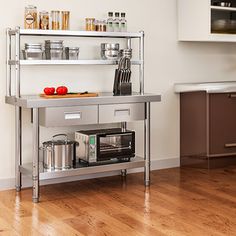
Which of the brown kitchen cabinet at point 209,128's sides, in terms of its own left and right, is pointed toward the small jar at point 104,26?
right

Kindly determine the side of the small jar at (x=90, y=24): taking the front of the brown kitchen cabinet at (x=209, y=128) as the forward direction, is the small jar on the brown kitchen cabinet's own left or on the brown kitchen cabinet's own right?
on the brown kitchen cabinet's own right

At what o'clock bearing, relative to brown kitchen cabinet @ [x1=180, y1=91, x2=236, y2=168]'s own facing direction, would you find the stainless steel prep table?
The stainless steel prep table is roughly at 3 o'clock from the brown kitchen cabinet.

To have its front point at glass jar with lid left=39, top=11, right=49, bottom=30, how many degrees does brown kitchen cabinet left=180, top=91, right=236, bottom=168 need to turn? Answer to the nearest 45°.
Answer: approximately 90° to its right

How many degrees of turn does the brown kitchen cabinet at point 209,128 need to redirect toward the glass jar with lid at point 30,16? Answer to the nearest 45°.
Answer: approximately 90° to its right

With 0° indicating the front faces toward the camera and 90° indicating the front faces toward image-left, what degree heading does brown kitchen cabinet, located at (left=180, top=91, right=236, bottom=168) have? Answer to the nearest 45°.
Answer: approximately 315°

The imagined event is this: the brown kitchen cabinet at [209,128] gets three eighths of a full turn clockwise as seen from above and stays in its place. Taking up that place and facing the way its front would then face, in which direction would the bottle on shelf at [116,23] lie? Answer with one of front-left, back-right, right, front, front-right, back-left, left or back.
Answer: front-left

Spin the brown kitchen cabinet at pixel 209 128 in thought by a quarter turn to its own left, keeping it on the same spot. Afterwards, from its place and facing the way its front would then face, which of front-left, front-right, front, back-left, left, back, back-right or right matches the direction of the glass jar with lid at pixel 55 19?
back

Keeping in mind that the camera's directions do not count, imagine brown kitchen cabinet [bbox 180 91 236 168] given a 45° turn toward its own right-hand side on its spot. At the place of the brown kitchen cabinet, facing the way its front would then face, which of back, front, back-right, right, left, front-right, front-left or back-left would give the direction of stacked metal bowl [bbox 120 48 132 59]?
front-right

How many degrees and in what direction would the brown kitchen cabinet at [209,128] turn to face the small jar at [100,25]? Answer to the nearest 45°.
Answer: approximately 90° to its right

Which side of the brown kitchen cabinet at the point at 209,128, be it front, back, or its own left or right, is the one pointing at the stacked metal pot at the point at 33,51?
right

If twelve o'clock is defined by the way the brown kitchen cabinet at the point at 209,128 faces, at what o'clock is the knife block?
The knife block is roughly at 3 o'clock from the brown kitchen cabinet.
